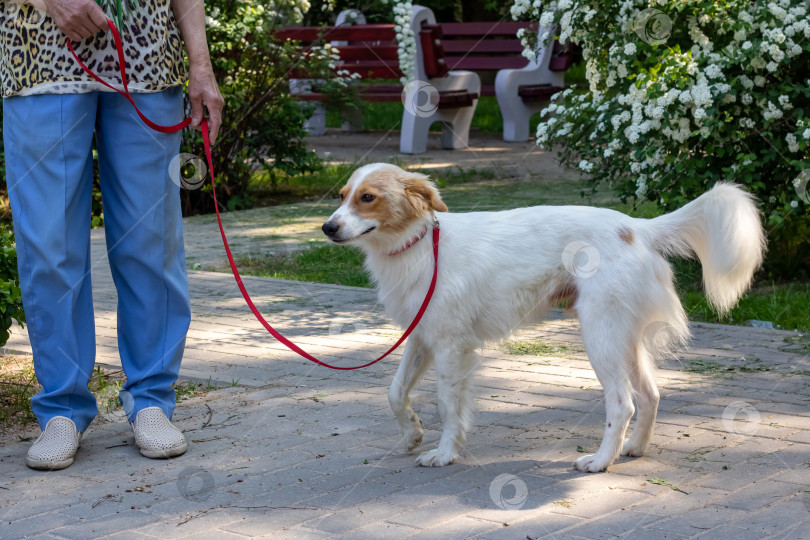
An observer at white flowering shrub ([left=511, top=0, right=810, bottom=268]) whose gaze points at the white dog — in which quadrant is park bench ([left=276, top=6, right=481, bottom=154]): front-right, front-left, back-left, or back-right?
back-right

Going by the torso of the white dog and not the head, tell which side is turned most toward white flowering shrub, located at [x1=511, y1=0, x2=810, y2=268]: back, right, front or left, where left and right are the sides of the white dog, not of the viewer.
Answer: right

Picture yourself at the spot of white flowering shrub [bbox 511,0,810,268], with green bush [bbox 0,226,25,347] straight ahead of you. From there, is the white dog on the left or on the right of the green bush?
left

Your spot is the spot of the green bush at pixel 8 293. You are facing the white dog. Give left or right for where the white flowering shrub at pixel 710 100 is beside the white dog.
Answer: left

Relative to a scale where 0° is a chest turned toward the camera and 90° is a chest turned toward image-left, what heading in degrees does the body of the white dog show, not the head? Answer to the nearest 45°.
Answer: approximately 90°

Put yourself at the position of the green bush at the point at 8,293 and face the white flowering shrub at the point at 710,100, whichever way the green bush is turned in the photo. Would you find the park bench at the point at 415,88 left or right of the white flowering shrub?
left

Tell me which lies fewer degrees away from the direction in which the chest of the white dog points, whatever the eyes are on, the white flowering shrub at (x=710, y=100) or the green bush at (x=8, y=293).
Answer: the green bush

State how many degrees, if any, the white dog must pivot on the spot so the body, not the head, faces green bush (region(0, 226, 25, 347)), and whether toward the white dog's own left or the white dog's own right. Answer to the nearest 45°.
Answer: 0° — it already faces it

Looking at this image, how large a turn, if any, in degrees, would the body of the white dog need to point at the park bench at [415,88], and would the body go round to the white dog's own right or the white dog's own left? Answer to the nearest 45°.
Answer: approximately 90° to the white dog's own right
